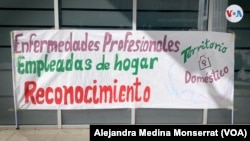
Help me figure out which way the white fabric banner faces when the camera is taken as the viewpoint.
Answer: facing the viewer
